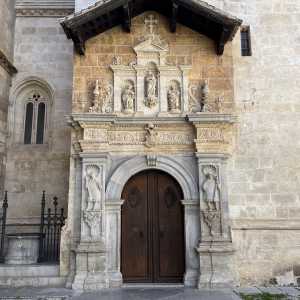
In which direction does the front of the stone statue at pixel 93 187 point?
toward the camera

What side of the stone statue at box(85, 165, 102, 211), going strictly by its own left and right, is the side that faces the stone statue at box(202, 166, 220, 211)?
left
